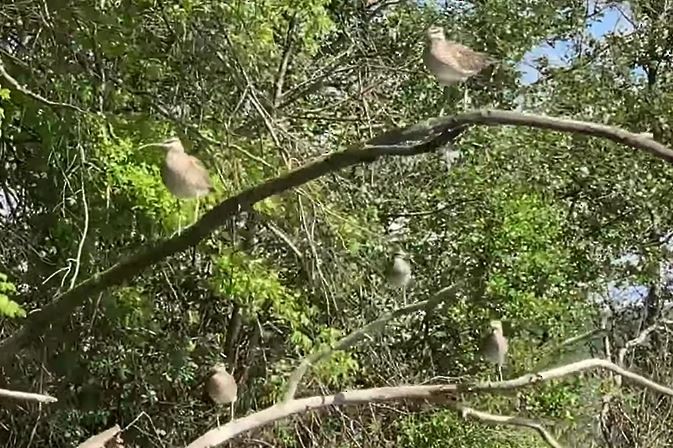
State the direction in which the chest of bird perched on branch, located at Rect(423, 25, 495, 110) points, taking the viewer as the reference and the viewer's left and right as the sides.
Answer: facing to the left of the viewer

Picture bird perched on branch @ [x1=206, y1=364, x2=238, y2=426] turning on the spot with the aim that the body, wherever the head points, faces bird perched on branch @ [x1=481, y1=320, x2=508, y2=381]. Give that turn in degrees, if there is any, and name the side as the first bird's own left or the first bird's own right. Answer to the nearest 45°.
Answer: approximately 135° to the first bird's own left
